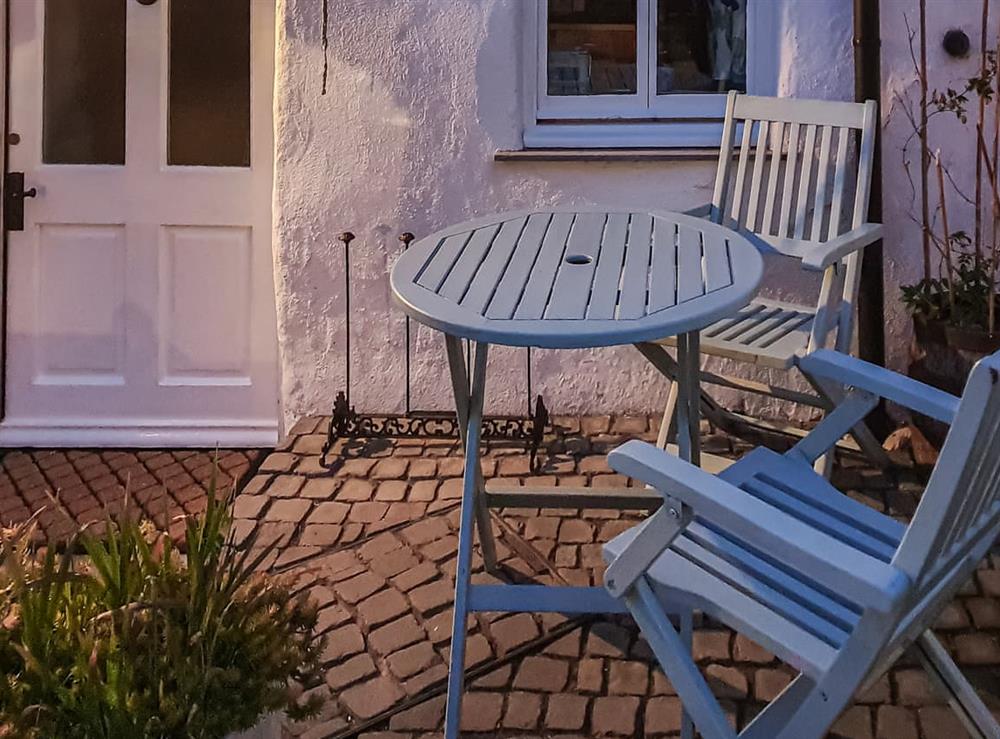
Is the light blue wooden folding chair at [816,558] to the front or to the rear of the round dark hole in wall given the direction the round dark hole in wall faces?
to the front

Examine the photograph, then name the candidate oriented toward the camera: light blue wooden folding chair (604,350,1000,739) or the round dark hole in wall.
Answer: the round dark hole in wall

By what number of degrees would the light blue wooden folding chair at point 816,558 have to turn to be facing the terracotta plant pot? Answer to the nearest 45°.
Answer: approximately 45° to its right

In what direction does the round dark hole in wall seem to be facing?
toward the camera

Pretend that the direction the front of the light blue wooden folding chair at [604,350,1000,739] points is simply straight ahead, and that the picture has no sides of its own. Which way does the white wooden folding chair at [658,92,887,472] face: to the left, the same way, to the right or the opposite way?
to the left

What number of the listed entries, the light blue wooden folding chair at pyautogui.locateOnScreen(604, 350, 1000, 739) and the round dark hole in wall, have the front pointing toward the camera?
1

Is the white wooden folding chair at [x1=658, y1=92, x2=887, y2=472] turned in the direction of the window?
no

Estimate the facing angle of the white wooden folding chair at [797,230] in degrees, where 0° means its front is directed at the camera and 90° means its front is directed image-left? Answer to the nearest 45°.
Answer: approximately 45°
